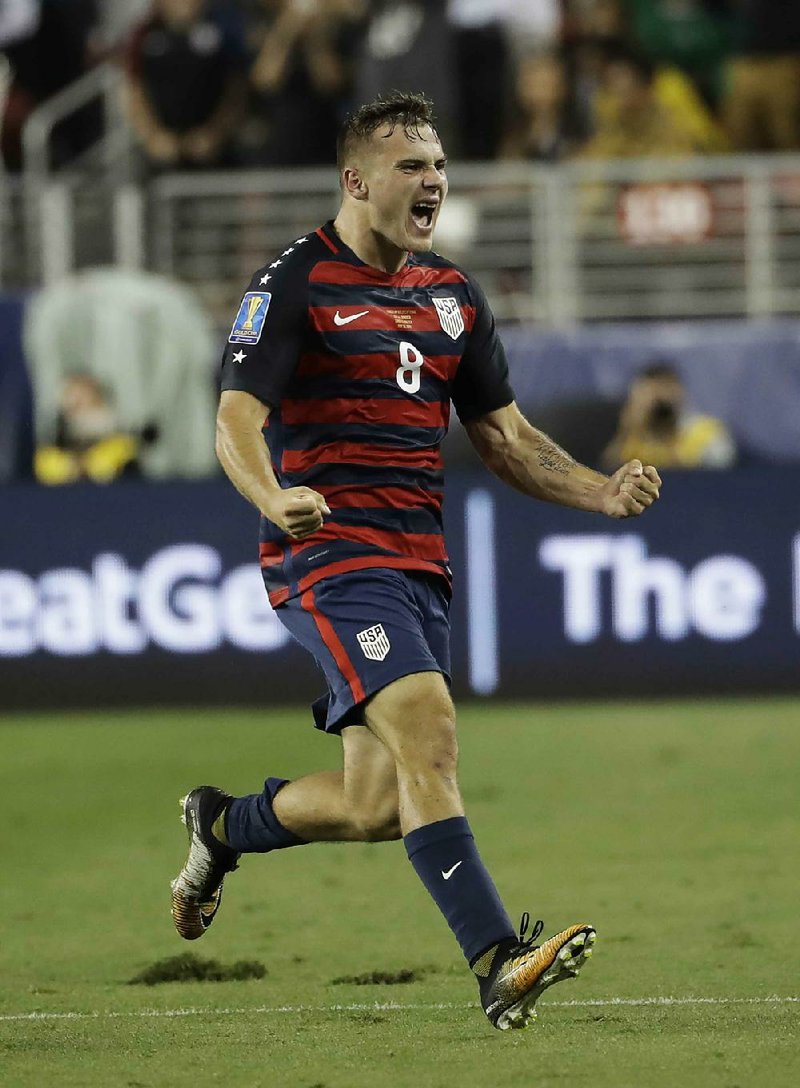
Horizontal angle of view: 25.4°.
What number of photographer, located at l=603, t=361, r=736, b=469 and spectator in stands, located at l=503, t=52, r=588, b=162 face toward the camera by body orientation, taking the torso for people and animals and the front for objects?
2

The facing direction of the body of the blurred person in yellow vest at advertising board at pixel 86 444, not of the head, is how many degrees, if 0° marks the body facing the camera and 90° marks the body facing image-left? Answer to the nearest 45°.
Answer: approximately 0°

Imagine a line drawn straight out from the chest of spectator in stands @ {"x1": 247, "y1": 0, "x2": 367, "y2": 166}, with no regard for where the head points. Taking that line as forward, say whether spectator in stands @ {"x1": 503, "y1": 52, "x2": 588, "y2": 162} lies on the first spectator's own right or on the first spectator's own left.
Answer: on the first spectator's own left

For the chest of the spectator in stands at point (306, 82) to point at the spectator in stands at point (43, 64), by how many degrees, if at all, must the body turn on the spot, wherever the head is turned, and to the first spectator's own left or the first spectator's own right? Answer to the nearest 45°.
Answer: approximately 135° to the first spectator's own right

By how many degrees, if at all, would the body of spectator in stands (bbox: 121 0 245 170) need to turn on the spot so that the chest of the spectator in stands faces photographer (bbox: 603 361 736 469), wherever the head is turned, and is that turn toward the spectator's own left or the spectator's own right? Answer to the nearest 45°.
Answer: approximately 45° to the spectator's own left

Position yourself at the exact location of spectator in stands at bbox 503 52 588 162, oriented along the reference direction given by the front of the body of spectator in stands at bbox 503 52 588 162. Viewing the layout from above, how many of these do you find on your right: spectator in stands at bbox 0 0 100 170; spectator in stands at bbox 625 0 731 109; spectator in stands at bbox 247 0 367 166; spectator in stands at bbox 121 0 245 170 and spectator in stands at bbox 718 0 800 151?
3

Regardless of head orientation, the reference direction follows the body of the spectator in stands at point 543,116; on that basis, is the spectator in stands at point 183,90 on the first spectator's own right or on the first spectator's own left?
on the first spectator's own right

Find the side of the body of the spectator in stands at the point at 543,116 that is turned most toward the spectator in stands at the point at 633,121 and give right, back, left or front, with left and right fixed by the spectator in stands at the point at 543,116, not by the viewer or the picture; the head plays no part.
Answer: left

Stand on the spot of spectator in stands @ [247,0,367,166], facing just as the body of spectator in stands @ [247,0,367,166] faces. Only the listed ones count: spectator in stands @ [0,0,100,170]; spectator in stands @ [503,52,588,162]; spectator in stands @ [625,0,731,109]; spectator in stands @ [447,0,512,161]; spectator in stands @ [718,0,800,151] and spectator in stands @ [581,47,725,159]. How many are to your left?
5

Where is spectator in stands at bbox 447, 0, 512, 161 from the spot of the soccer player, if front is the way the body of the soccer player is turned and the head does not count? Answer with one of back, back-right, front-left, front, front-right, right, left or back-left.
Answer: back-left
